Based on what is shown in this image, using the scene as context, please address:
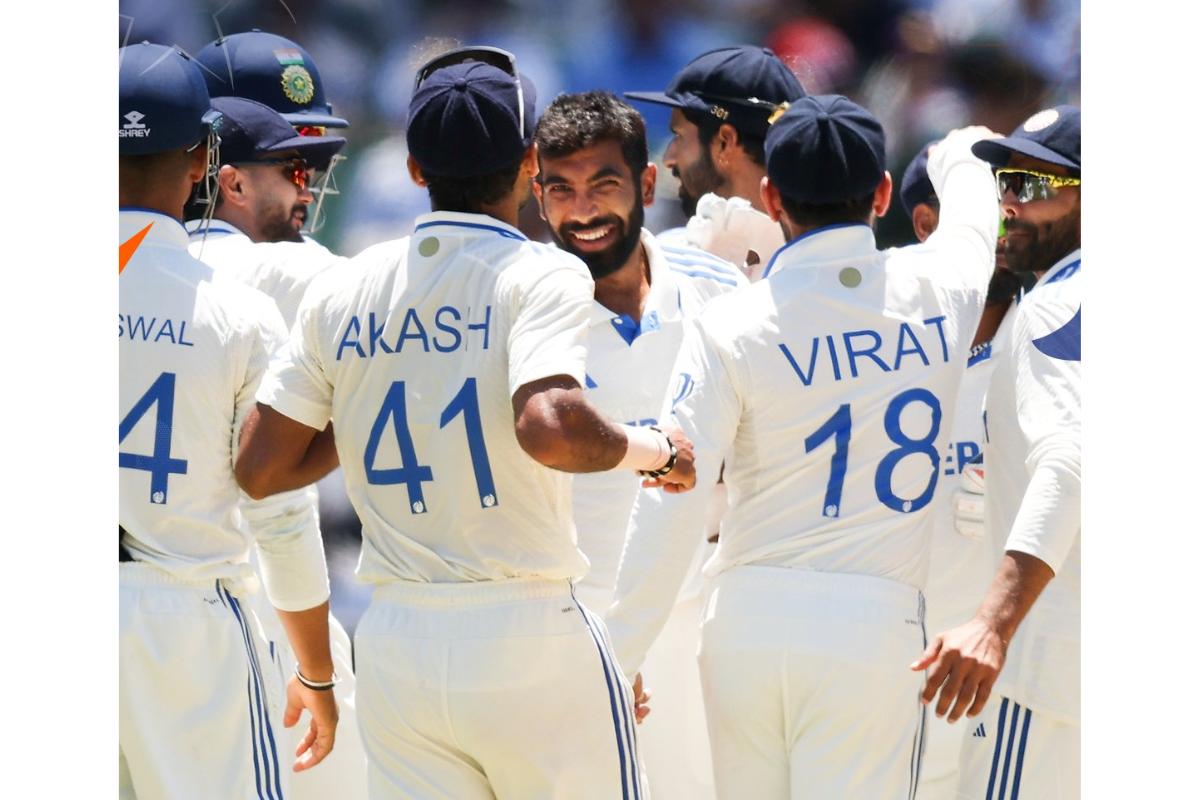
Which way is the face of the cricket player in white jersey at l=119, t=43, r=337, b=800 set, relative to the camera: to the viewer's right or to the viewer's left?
to the viewer's right

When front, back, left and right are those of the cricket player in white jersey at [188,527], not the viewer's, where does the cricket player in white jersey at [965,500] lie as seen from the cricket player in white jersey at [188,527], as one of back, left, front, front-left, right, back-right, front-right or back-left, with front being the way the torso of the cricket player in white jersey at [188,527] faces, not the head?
right

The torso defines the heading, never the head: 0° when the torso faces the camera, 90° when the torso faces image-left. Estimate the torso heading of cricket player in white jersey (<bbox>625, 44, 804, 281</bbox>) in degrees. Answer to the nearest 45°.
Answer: approximately 90°

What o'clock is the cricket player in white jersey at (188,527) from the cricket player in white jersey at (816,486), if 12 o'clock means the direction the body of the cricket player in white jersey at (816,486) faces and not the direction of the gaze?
the cricket player in white jersey at (188,527) is roughly at 9 o'clock from the cricket player in white jersey at (816,486).

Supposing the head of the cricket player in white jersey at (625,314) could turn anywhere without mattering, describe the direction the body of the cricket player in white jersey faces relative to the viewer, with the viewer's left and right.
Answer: facing the viewer

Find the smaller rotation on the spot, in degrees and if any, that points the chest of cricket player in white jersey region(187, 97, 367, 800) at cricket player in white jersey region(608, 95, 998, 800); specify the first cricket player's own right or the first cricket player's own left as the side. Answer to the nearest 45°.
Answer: approximately 45° to the first cricket player's own right

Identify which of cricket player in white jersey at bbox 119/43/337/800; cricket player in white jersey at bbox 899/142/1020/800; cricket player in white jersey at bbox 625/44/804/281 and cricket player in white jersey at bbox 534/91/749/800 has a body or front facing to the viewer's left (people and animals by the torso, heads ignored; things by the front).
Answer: cricket player in white jersey at bbox 625/44/804/281

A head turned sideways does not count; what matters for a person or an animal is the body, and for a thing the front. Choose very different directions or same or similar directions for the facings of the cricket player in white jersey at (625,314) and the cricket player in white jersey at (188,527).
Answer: very different directions

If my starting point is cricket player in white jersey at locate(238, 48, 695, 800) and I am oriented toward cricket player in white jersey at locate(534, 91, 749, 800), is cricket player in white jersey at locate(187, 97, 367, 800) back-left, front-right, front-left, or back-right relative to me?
front-left

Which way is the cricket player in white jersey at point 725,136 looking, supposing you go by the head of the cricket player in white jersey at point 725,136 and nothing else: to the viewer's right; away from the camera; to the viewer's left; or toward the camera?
to the viewer's left

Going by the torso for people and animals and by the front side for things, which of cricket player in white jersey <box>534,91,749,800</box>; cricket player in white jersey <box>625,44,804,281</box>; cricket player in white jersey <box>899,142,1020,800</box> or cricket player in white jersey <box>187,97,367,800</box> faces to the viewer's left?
cricket player in white jersey <box>625,44,804,281</box>

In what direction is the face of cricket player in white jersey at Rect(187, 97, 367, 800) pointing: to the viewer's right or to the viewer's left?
to the viewer's right

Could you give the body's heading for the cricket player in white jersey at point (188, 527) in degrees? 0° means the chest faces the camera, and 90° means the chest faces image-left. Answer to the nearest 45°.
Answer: approximately 180°
